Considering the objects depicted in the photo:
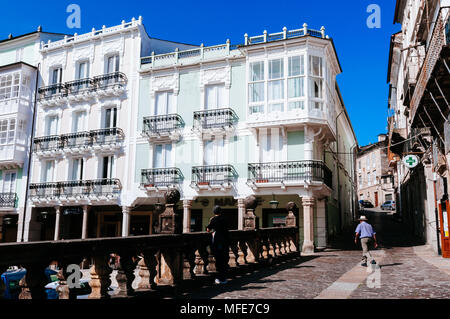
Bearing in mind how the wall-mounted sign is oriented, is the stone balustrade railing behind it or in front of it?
in front

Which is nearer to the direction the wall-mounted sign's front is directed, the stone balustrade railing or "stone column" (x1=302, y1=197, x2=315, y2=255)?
the stone balustrade railing

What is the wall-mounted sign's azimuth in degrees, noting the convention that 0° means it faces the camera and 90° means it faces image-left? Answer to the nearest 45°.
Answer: approximately 0°

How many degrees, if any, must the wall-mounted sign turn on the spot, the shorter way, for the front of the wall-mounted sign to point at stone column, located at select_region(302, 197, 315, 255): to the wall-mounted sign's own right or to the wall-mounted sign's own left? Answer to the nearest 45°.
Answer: approximately 90° to the wall-mounted sign's own right

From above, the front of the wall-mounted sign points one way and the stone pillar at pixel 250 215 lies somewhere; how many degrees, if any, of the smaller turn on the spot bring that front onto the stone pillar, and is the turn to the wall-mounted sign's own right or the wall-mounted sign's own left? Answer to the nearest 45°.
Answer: approximately 45° to the wall-mounted sign's own right

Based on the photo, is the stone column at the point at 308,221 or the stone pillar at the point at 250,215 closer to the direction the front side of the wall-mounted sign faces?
the stone pillar
